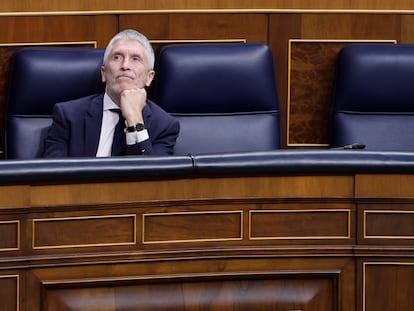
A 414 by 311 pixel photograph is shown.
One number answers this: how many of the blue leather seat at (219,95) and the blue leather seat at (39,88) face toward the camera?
2

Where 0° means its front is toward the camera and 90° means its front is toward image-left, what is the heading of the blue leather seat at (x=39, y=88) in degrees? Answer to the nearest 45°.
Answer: approximately 0°
